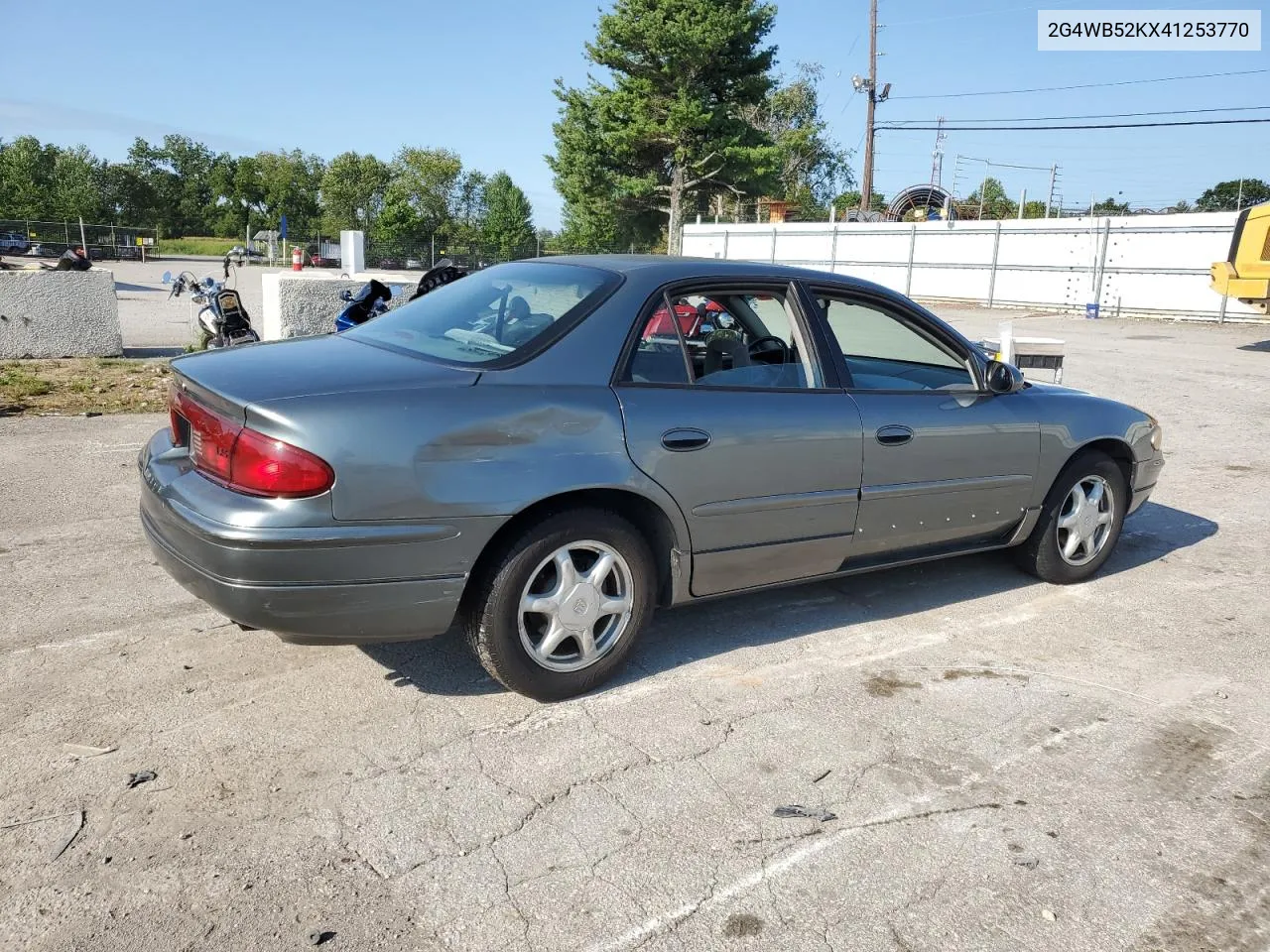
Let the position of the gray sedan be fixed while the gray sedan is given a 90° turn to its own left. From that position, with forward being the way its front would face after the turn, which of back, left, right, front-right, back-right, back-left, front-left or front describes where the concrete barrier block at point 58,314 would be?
front

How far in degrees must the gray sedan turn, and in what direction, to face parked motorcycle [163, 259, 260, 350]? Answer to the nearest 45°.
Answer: approximately 90° to its left

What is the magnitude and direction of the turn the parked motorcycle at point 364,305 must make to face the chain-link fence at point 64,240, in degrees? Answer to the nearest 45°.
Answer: approximately 135° to its right

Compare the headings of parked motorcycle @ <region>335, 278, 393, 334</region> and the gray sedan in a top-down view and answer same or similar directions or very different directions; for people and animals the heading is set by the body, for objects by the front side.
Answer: very different directions

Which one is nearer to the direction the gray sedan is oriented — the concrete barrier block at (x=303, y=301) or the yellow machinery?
the yellow machinery

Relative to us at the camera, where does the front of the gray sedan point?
facing away from the viewer and to the right of the viewer

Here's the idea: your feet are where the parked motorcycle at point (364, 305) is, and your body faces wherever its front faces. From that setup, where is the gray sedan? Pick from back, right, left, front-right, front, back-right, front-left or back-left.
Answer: front-left

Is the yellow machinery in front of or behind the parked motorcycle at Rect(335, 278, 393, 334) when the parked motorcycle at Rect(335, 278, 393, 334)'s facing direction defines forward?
behind
